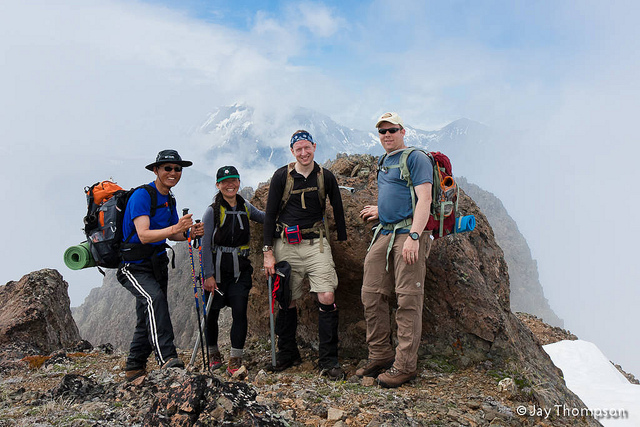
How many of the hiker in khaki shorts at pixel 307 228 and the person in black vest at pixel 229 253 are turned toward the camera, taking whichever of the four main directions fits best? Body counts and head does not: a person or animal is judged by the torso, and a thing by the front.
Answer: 2

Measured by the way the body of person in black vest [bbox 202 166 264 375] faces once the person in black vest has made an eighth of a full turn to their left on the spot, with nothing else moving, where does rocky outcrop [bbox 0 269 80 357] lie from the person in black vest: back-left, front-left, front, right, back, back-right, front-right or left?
back

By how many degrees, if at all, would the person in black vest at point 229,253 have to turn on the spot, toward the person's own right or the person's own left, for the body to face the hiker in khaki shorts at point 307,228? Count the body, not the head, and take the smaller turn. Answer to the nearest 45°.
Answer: approximately 90° to the person's own left

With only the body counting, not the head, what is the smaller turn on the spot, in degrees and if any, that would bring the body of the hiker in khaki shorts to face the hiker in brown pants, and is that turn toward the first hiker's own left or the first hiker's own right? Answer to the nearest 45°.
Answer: approximately 45° to the first hiker's own left

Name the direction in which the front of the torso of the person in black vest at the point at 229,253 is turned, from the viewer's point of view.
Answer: toward the camera

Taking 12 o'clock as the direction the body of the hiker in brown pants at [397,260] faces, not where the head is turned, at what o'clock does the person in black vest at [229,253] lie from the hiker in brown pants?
The person in black vest is roughly at 2 o'clock from the hiker in brown pants.

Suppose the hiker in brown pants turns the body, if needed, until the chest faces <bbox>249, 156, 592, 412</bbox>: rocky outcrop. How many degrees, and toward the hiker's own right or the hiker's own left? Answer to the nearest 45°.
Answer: approximately 180°

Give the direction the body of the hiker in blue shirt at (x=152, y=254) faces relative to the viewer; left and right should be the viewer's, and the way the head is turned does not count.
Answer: facing the viewer and to the right of the viewer
